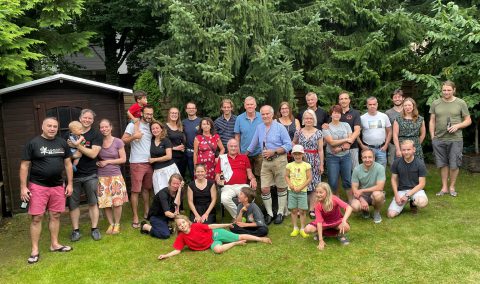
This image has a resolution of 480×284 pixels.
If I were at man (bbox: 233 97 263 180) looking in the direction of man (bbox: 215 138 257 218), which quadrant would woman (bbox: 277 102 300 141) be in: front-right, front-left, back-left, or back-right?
back-left

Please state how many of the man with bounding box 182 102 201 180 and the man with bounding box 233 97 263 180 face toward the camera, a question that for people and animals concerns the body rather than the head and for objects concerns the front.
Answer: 2

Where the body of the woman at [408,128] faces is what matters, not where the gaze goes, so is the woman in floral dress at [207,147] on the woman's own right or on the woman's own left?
on the woman's own right

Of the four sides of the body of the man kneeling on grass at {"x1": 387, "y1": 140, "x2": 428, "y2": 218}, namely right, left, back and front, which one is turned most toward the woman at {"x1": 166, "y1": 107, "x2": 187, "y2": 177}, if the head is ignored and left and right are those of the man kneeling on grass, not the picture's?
right

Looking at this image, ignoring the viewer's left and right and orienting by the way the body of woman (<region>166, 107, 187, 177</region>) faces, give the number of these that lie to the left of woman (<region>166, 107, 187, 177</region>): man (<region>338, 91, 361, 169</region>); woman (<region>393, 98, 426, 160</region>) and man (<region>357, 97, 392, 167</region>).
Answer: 3

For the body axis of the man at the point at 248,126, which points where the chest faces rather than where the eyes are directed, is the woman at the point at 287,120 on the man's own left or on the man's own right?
on the man's own left

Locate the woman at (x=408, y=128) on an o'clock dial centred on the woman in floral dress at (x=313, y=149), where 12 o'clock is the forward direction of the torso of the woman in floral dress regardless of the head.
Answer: The woman is roughly at 8 o'clock from the woman in floral dress.

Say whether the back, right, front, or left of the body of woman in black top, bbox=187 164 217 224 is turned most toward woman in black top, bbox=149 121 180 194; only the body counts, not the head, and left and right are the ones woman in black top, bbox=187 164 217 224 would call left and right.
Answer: right

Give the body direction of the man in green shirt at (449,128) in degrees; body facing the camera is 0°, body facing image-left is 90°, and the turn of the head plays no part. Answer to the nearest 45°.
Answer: approximately 0°
